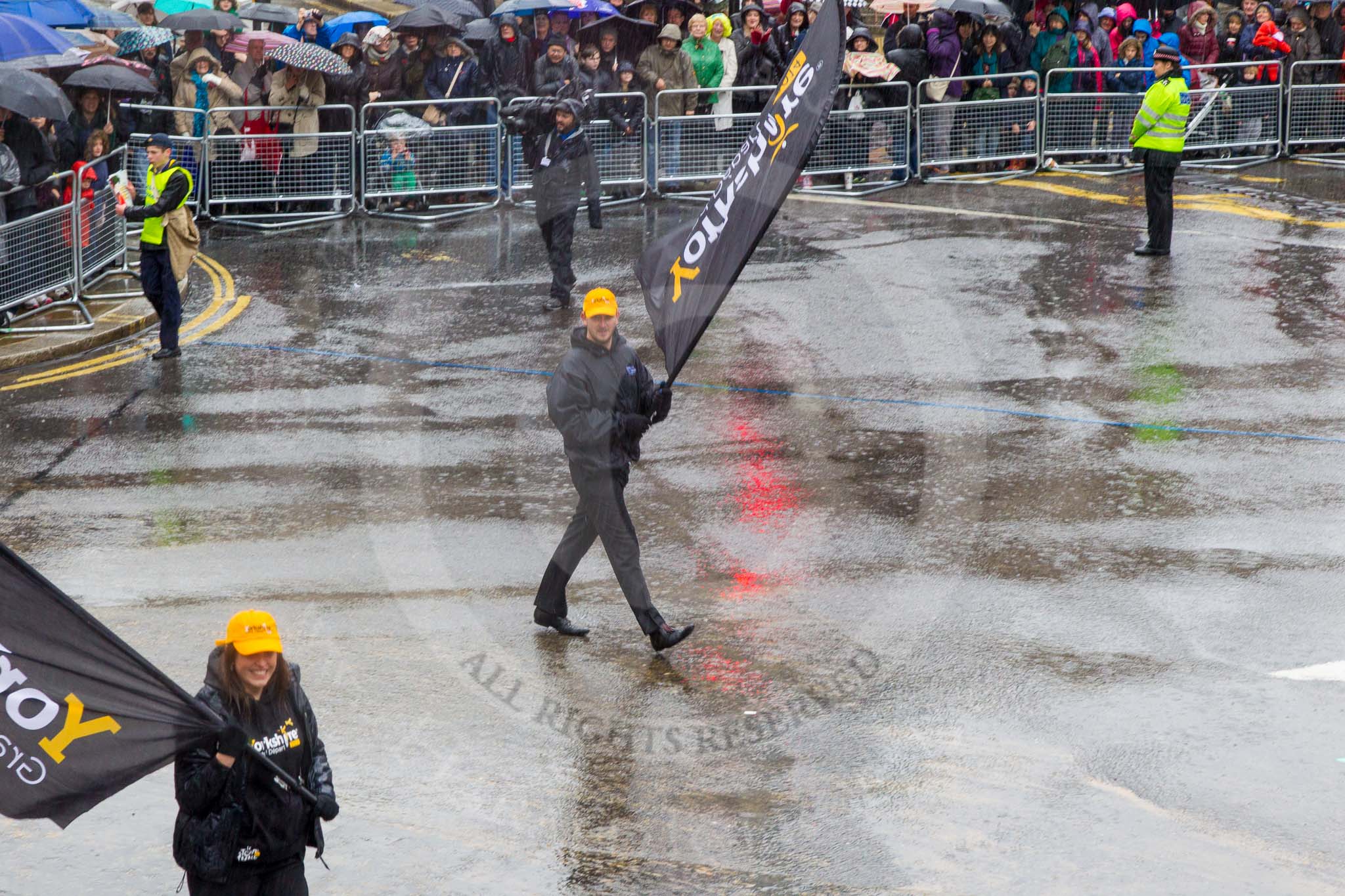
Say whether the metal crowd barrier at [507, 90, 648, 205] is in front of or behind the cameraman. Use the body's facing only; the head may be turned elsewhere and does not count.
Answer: behind

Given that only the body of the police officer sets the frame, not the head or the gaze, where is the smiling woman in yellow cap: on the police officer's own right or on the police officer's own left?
on the police officer's own left

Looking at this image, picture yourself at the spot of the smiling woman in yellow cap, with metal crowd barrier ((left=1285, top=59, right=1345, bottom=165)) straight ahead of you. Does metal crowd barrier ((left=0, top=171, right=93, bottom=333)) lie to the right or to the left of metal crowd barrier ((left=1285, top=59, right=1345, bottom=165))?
left

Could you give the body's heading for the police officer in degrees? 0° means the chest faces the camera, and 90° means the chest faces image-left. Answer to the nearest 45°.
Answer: approximately 90°

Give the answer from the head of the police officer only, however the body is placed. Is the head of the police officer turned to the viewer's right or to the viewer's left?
to the viewer's left

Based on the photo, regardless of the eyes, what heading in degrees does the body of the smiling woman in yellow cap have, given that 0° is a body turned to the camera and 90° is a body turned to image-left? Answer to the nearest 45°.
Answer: approximately 315°

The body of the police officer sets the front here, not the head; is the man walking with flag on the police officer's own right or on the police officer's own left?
on the police officer's own left
